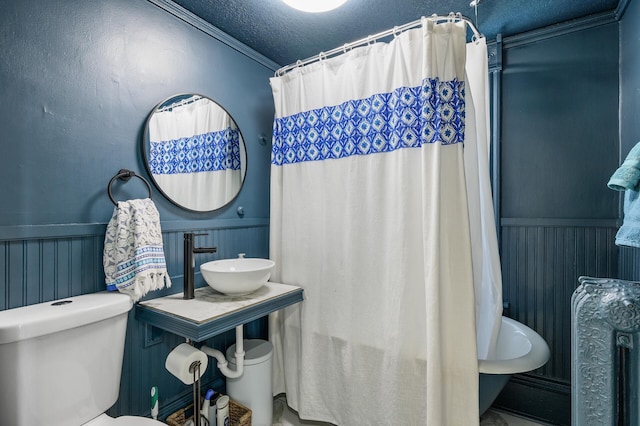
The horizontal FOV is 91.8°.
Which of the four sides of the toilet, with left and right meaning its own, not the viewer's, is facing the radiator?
front

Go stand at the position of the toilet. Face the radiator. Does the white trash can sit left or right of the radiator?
left

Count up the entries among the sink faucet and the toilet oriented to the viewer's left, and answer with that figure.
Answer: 0

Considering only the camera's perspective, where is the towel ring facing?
facing the viewer and to the right of the viewer

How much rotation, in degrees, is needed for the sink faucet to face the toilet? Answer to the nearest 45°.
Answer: approximately 135° to its right

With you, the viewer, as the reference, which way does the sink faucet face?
facing to the right of the viewer

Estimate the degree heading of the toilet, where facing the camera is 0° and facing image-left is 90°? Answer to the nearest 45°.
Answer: approximately 315°

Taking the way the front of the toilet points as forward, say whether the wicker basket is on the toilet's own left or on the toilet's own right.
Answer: on the toilet's own left
